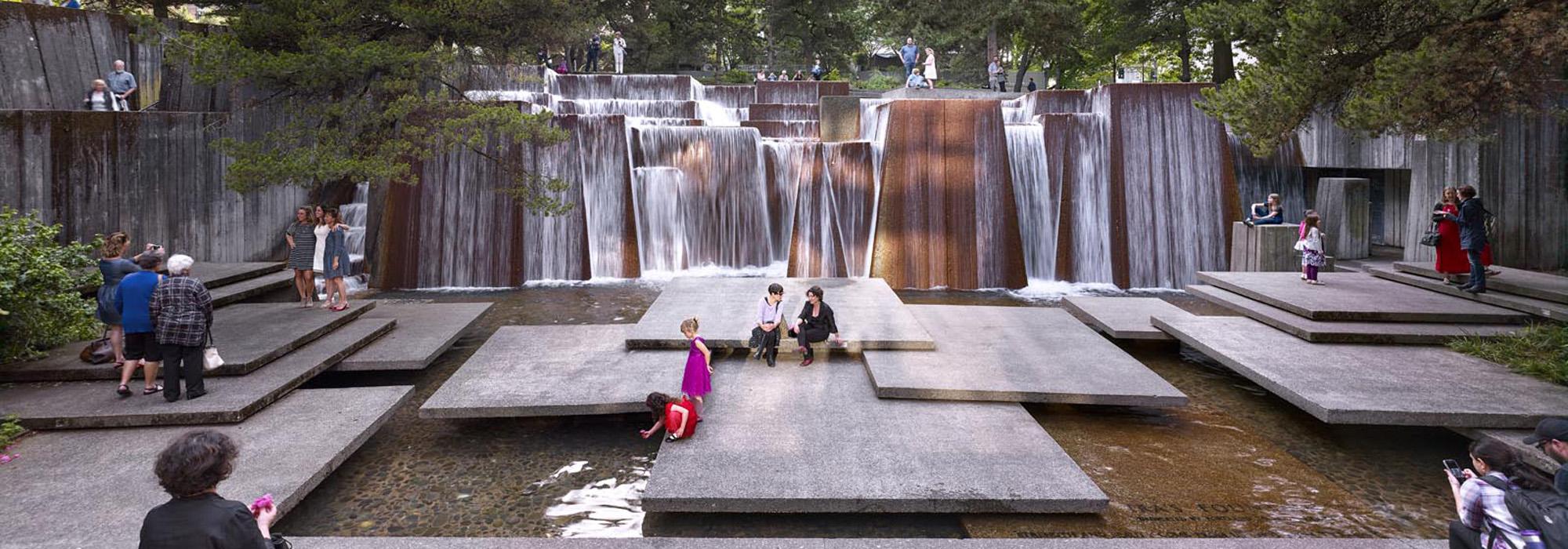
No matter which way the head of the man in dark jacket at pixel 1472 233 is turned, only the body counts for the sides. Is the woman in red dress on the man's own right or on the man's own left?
on the man's own right

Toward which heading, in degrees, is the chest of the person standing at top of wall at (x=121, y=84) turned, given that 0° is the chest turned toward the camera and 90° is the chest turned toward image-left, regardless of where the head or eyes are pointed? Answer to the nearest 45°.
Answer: approximately 0°

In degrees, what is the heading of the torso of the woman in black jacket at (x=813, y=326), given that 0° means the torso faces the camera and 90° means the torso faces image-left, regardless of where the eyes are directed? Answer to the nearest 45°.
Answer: approximately 45°

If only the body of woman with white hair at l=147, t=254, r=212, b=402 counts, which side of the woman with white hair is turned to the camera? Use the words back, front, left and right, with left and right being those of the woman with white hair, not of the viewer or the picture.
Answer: back

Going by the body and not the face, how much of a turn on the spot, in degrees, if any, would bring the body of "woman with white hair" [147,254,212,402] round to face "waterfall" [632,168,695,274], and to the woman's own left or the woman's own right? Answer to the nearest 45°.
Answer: approximately 45° to the woman's own right

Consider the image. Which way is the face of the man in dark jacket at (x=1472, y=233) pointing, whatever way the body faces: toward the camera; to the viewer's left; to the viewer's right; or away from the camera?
to the viewer's left
